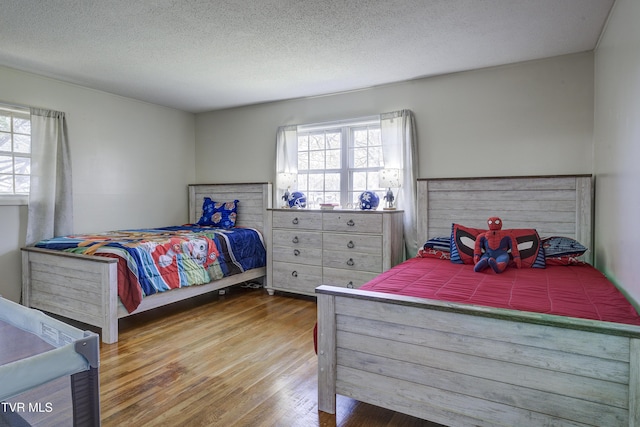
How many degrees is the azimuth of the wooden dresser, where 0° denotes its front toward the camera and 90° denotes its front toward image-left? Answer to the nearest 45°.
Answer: approximately 45°

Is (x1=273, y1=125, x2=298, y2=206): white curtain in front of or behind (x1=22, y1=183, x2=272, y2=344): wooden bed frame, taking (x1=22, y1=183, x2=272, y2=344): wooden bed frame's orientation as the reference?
behind

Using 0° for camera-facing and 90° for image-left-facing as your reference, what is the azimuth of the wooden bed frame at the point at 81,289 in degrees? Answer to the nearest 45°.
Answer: approximately 45°

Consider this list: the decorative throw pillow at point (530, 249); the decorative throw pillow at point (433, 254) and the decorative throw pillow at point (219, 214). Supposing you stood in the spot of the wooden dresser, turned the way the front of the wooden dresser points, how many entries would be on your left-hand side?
2

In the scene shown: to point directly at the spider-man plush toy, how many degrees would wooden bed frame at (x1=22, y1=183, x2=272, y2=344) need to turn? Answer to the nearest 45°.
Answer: approximately 90° to its left

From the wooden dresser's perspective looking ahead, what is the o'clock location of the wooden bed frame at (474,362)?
The wooden bed frame is roughly at 10 o'clock from the wooden dresser.

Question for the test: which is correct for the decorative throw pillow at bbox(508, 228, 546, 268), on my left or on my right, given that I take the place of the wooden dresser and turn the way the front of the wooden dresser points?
on my left

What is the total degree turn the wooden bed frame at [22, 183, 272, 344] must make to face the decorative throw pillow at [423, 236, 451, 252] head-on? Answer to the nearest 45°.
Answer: approximately 90° to its left

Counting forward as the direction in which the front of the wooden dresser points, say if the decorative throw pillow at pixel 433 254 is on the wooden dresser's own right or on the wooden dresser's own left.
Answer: on the wooden dresser's own left
